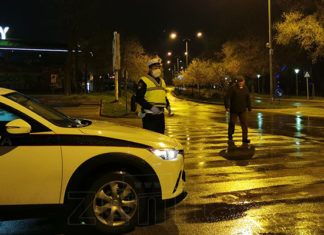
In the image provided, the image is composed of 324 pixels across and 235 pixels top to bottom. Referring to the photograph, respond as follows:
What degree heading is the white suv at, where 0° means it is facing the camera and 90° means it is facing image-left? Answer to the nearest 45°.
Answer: approximately 270°

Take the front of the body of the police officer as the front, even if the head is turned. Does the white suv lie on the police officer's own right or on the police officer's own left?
on the police officer's own right

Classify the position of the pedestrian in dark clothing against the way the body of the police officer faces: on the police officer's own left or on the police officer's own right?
on the police officer's own left

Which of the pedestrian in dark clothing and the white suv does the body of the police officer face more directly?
the white suv

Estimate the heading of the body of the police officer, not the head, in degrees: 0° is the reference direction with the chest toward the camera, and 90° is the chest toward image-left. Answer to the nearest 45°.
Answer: approximately 315°
